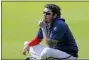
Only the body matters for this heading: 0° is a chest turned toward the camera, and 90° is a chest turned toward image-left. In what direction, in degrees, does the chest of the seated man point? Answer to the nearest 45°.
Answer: approximately 45°
